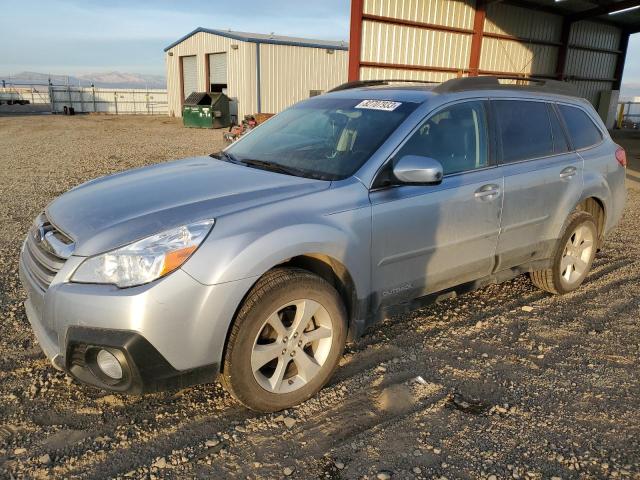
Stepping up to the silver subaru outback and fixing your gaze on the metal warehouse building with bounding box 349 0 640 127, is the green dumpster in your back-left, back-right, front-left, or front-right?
front-left

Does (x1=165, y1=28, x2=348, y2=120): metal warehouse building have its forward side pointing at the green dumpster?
yes

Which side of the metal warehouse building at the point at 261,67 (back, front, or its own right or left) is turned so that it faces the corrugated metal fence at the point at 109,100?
right

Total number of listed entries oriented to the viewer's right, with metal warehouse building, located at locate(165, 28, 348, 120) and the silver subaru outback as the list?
0

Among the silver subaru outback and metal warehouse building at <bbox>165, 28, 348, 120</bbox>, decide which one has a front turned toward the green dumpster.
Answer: the metal warehouse building

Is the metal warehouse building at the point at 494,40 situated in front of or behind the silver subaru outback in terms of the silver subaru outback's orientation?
behind

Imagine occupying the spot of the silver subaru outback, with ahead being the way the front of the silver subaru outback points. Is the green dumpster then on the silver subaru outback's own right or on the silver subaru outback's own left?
on the silver subaru outback's own right

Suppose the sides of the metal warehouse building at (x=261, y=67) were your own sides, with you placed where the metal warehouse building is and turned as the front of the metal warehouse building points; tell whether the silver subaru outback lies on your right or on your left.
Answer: on your left

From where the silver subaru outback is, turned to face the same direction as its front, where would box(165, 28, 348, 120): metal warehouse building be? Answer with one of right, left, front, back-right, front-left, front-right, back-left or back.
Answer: back-right

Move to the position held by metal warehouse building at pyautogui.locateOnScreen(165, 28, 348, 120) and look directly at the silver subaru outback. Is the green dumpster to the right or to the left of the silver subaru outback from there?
right

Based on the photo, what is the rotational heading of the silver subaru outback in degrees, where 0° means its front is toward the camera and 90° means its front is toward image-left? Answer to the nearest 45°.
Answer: approximately 45°

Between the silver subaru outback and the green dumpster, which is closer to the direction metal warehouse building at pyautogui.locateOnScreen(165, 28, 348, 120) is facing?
the green dumpster

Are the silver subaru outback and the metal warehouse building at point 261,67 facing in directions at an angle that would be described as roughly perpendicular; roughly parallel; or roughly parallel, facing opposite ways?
roughly parallel

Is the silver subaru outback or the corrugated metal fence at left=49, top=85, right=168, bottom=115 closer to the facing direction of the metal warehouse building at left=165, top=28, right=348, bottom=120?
the silver subaru outback
